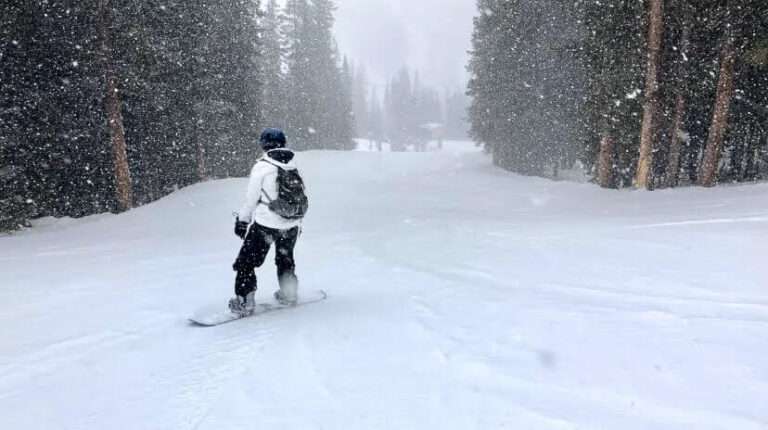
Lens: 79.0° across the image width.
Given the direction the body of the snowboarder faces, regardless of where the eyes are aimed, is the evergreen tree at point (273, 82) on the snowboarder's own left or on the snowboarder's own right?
on the snowboarder's own right

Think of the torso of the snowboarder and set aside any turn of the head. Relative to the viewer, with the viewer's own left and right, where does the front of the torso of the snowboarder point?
facing away from the viewer and to the left of the viewer
